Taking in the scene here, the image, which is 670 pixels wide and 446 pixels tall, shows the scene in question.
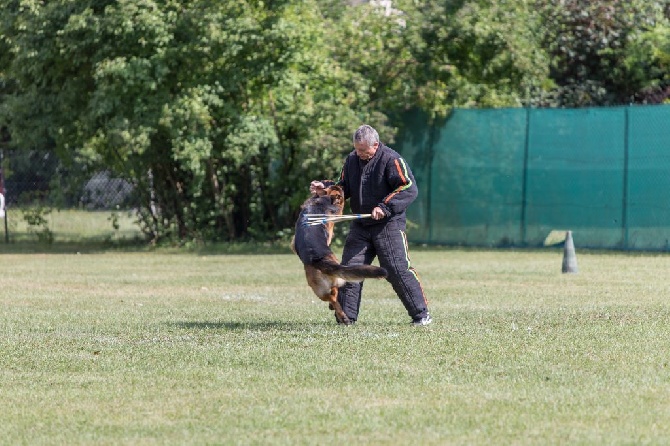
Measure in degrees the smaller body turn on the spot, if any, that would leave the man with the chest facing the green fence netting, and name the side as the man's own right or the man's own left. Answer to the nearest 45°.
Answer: approximately 135° to the man's own right

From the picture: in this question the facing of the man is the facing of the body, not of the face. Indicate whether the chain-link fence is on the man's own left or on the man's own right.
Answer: on the man's own right

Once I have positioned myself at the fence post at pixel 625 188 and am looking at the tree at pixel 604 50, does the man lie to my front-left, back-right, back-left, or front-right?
back-left

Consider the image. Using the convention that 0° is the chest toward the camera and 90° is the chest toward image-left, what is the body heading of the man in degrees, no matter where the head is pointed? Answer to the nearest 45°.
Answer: approximately 45°

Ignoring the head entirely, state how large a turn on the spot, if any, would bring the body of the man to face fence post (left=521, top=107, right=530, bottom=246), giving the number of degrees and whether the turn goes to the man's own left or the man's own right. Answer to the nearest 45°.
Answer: approximately 135° to the man's own right

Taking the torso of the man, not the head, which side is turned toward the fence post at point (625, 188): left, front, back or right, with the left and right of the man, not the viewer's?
back

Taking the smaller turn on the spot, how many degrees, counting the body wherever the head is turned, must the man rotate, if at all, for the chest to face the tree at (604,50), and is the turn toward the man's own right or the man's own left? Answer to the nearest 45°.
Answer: approximately 135° to the man's own right

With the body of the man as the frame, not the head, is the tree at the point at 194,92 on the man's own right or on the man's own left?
on the man's own right
